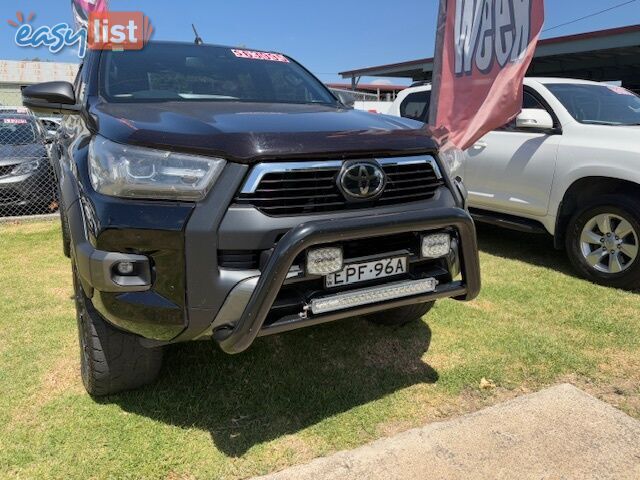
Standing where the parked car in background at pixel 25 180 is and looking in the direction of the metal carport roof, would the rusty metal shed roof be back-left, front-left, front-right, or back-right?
front-left

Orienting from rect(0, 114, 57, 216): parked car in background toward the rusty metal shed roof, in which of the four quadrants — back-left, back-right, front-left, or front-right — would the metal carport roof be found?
front-right

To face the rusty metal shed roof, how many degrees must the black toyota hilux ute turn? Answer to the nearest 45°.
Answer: approximately 135° to its left

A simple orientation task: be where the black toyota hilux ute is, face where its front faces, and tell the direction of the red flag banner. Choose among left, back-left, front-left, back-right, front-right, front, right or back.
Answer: left

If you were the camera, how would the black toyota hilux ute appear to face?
facing the viewer and to the right of the viewer

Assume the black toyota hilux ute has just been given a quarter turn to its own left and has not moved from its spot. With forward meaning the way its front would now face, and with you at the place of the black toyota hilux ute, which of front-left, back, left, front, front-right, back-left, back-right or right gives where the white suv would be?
front

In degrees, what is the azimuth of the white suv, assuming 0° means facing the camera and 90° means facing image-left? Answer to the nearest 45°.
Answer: approximately 315°

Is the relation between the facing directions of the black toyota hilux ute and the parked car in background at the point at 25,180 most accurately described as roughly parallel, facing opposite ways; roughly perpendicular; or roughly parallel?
roughly parallel

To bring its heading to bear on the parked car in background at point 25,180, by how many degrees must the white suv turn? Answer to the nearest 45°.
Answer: approximately 135° to its right

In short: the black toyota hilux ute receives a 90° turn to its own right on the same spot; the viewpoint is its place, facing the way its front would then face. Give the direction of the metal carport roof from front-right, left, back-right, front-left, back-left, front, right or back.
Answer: back

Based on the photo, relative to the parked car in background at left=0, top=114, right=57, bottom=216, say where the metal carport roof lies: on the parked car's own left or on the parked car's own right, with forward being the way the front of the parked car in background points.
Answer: on the parked car's own left

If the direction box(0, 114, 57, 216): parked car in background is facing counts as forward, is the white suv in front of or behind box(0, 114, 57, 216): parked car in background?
in front

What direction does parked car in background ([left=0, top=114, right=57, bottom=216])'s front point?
toward the camera

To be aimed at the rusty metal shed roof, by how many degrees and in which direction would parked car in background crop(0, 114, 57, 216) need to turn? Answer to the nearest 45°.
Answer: approximately 180°
